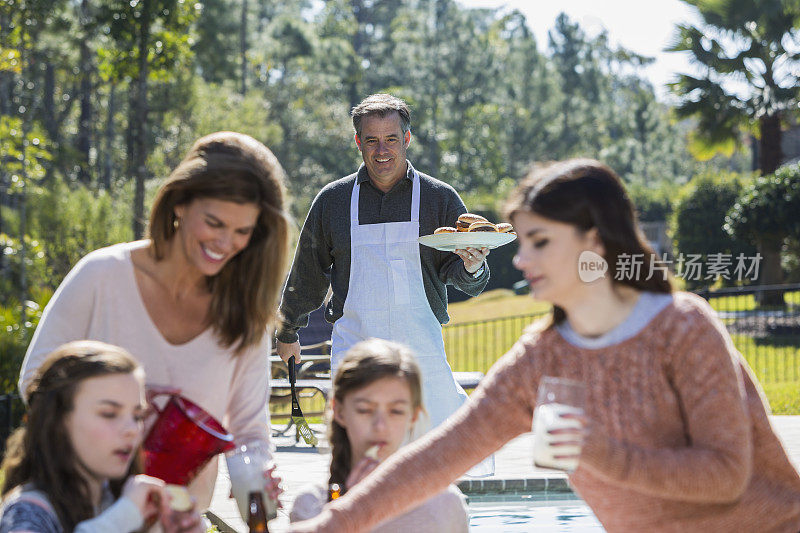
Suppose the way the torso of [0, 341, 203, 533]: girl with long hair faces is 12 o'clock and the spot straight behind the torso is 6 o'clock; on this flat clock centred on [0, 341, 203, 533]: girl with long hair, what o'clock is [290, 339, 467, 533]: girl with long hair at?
[290, 339, 467, 533]: girl with long hair is roughly at 10 o'clock from [0, 341, 203, 533]: girl with long hair.

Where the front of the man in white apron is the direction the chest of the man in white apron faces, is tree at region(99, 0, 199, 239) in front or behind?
behind

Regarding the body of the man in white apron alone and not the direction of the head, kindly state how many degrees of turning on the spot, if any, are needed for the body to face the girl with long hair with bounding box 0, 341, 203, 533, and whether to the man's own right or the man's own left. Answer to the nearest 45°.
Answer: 0° — they already face them

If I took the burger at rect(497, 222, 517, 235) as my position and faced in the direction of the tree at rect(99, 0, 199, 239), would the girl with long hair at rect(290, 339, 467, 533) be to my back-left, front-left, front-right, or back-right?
back-left

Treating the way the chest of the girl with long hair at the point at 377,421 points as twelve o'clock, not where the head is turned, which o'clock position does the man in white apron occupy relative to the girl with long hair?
The man in white apron is roughly at 6 o'clock from the girl with long hair.

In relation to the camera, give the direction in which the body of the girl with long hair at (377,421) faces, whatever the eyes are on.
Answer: toward the camera

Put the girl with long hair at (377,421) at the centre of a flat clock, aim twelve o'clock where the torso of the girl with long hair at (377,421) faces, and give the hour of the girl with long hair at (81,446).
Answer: the girl with long hair at (81,446) is roughly at 2 o'clock from the girl with long hair at (377,421).

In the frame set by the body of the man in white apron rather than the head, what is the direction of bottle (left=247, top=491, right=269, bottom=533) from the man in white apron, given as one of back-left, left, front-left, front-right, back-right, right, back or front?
front

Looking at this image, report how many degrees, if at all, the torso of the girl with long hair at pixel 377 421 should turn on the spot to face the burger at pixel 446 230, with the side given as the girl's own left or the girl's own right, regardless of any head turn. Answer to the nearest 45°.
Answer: approximately 180°

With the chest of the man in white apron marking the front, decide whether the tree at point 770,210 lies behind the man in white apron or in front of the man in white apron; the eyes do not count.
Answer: behind

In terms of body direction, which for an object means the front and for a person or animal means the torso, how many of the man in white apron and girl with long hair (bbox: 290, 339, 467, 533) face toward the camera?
2

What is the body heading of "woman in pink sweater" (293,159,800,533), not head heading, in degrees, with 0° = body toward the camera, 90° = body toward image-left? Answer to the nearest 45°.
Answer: approximately 45°
